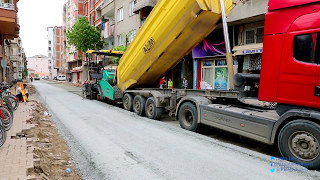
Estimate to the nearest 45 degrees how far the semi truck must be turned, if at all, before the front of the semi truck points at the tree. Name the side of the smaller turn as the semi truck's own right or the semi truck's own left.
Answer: approximately 180°

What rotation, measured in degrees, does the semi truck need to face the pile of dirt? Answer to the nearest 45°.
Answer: approximately 135° to its right
